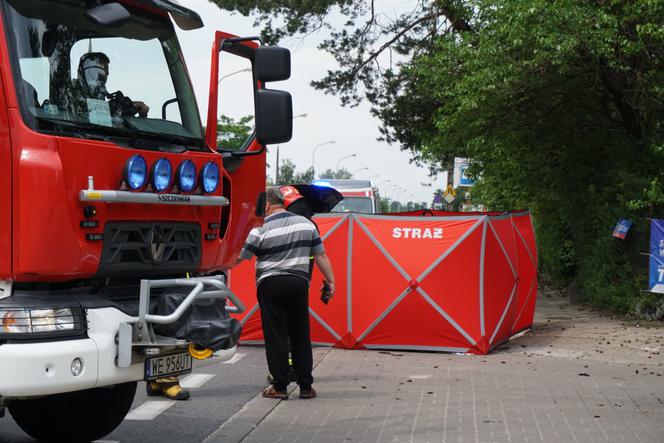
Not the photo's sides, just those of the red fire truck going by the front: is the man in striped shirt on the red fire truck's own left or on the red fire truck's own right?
on the red fire truck's own left

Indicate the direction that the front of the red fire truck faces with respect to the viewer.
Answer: facing the viewer and to the right of the viewer

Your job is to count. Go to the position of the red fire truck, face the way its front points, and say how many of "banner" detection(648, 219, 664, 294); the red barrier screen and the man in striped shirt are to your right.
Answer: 0

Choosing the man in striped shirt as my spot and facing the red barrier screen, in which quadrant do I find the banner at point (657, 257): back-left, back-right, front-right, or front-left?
front-right

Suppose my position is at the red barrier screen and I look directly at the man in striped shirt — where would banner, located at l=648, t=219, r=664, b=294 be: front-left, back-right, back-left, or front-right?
back-left

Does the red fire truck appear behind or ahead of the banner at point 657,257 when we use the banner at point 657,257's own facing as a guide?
ahead

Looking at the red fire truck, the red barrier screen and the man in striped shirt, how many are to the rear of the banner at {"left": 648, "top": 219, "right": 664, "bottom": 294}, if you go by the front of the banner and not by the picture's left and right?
0

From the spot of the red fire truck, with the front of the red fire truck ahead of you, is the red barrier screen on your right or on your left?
on your left

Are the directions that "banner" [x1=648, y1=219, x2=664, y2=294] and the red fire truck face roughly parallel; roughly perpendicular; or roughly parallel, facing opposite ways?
roughly perpendicular

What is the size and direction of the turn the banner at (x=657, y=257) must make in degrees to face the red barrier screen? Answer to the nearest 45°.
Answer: approximately 45° to its right

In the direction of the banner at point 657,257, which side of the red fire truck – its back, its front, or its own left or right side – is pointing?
left

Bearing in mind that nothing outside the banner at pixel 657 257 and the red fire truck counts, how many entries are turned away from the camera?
0
